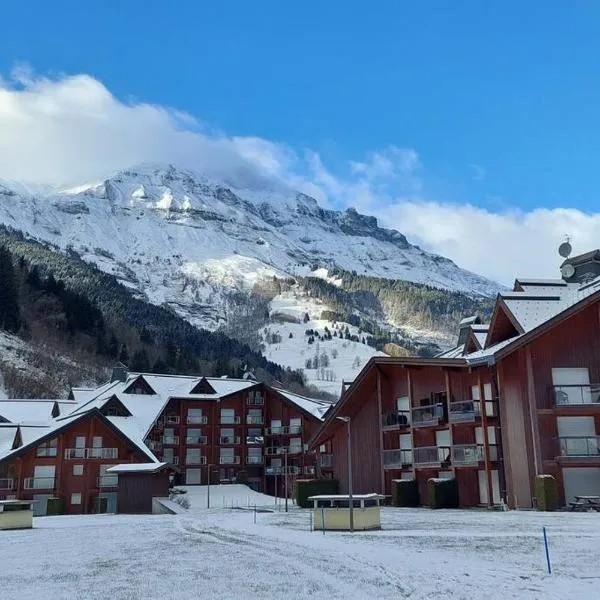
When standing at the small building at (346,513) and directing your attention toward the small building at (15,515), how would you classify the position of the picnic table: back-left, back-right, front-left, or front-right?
back-right

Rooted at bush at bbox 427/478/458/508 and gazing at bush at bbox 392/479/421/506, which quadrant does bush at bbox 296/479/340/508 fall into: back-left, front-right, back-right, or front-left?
front-left

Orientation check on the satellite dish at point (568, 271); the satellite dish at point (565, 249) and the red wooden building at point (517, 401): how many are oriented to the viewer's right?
0

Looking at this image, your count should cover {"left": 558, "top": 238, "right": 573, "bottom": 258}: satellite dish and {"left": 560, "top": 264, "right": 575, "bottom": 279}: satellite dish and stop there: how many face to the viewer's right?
0

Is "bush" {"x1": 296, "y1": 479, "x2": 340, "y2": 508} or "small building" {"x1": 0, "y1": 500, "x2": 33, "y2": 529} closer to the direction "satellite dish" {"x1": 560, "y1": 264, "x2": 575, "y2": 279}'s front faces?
the small building

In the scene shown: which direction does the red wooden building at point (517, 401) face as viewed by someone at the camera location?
facing the viewer

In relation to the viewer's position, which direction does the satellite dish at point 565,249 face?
facing the viewer and to the left of the viewer

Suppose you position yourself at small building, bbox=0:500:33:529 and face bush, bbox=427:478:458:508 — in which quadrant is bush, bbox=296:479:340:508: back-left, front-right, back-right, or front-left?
front-left

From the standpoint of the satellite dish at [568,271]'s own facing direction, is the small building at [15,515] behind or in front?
in front
